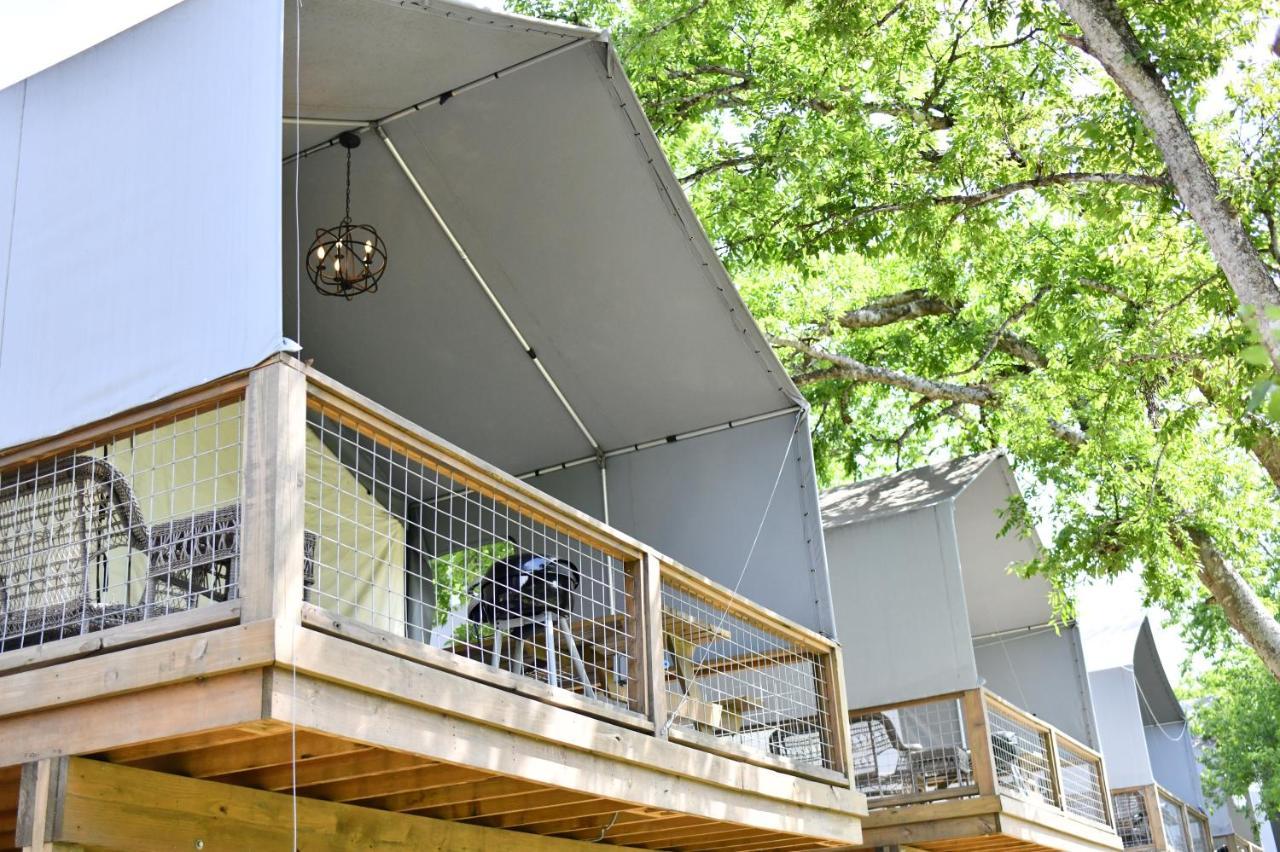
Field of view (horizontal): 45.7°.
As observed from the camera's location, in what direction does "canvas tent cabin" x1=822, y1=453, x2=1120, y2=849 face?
facing the viewer and to the right of the viewer

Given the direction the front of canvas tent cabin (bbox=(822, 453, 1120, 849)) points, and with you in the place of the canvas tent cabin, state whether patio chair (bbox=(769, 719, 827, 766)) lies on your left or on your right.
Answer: on your right

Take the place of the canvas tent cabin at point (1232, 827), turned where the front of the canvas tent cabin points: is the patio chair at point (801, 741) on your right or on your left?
on your right

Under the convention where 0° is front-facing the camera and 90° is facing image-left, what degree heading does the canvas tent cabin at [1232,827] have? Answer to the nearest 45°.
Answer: approximately 315°

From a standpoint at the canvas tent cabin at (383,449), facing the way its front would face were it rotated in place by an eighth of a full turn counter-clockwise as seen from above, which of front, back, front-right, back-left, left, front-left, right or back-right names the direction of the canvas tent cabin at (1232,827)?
front-left

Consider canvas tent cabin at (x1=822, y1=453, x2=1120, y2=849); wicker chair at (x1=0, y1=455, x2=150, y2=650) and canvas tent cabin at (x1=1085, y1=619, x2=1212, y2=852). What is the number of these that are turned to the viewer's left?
0

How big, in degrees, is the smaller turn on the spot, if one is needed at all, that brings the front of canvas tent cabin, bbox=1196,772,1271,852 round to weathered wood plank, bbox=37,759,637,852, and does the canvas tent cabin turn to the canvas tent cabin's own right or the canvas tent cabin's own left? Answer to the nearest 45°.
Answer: approximately 45° to the canvas tent cabin's own right

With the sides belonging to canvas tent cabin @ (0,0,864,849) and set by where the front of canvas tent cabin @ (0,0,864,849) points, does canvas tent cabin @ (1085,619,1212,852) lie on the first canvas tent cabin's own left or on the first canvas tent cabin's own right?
on the first canvas tent cabin's own left

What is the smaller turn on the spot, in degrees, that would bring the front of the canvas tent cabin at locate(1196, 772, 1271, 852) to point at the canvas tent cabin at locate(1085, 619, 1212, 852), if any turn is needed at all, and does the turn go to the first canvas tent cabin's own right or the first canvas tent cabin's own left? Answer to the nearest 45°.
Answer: approximately 45° to the first canvas tent cabin's own right

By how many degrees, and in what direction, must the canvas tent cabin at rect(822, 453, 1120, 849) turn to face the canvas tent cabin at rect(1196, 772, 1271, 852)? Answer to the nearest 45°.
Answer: approximately 135° to its left

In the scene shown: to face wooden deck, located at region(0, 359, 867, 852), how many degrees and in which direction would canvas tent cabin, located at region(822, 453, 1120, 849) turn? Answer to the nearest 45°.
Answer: approximately 45° to its right

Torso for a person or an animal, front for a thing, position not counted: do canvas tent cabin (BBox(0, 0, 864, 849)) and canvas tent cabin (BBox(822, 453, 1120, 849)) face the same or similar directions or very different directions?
same or similar directions
